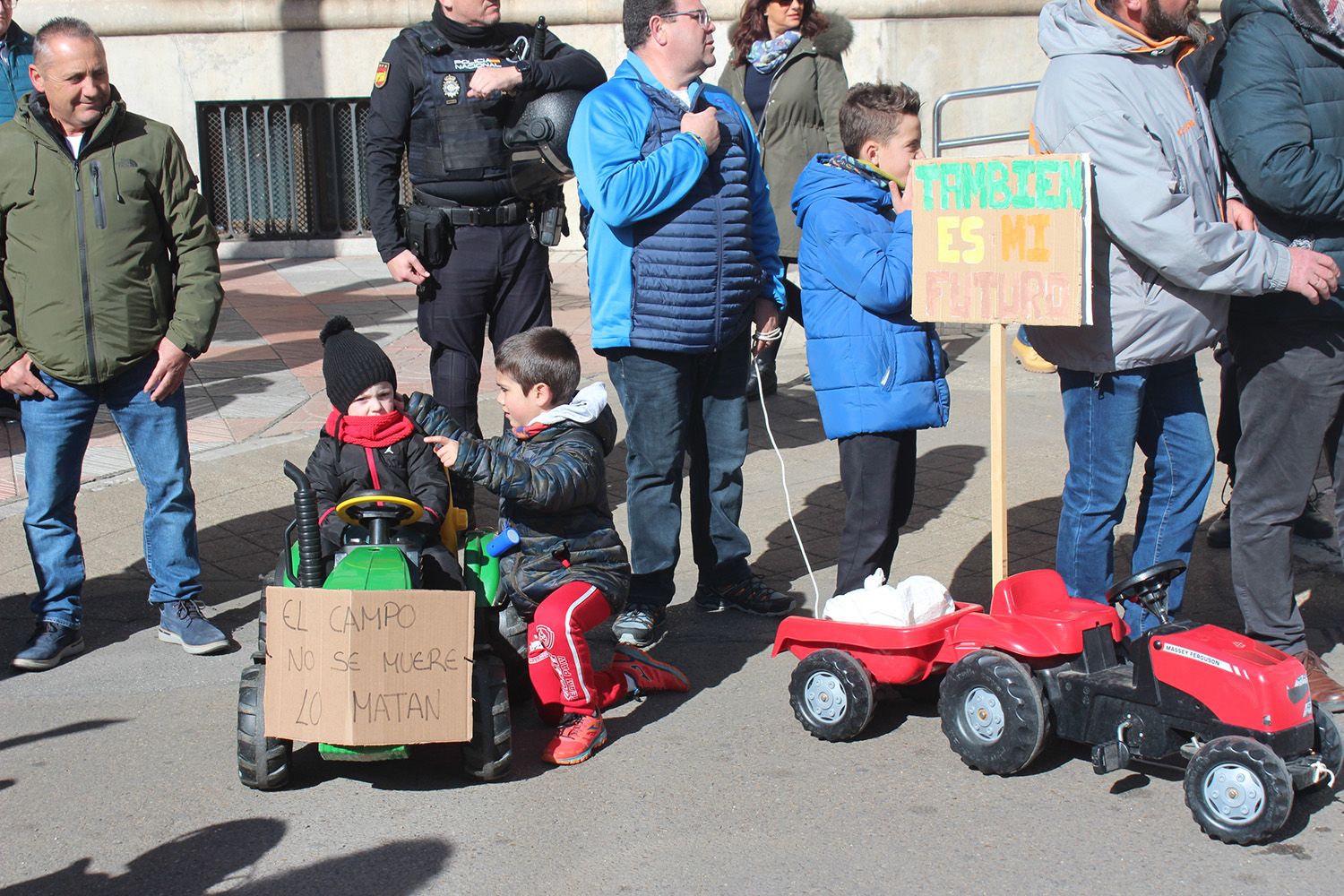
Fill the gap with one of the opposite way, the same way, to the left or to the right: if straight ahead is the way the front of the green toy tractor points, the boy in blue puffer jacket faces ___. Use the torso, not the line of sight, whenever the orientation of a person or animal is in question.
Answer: to the left

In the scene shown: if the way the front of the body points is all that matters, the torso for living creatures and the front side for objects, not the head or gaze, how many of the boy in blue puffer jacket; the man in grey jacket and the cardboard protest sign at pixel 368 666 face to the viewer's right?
2

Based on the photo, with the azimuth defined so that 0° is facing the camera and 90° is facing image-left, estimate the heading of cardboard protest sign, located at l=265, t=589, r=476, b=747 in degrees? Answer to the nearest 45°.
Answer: approximately 0°

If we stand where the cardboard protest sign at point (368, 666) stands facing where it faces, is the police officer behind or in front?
behind

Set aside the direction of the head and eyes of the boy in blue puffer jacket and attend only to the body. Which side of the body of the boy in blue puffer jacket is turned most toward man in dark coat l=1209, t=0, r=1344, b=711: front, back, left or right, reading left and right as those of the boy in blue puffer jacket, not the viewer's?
front

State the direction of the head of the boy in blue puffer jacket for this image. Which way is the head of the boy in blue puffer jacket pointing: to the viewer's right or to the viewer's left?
to the viewer's right

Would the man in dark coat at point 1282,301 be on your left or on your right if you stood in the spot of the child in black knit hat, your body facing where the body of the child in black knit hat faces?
on your left

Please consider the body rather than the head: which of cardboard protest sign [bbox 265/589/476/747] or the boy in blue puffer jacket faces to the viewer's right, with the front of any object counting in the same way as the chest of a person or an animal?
the boy in blue puffer jacket
